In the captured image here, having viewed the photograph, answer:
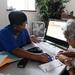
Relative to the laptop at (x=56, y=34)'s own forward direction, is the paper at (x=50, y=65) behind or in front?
in front

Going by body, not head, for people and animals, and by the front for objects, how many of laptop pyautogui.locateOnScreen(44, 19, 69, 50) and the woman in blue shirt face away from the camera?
0

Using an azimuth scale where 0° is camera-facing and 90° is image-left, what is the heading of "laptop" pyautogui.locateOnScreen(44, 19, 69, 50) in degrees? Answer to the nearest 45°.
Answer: approximately 45°

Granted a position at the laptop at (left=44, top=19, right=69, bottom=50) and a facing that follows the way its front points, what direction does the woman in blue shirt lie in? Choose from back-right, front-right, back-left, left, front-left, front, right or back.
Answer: front

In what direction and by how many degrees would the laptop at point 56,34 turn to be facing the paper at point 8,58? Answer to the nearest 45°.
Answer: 0° — it already faces it
